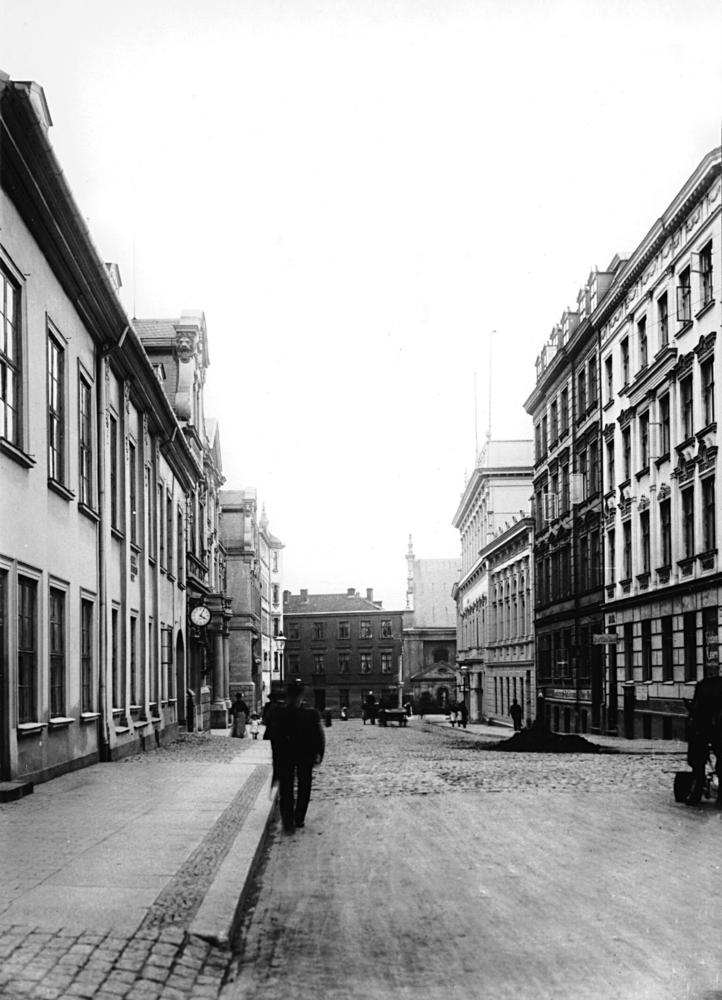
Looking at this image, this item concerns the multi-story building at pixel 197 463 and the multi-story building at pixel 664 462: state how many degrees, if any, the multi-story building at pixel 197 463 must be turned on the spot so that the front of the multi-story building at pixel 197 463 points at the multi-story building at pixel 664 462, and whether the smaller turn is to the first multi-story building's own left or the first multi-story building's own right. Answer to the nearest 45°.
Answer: approximately 45° to the first multi-story building's own right

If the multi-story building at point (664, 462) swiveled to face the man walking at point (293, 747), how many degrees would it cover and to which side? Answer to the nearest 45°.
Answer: approximately 45° to its left

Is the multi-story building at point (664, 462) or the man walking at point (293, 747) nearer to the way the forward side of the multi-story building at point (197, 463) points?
the multi-story building

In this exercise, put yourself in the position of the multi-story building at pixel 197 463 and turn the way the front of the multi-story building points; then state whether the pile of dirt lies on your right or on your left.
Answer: on your right

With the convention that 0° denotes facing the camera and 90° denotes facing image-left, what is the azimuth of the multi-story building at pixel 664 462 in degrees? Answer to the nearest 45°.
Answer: approximately 45°

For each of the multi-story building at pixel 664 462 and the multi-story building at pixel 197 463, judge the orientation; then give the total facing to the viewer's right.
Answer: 1

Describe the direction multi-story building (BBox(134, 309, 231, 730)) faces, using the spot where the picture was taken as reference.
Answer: facing to the right of the viewer

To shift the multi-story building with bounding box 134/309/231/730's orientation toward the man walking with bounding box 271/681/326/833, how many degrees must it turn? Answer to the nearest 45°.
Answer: approximately 90° to its right

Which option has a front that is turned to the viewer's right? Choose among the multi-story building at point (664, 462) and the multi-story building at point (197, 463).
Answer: the multi-story building at point (197, 463)

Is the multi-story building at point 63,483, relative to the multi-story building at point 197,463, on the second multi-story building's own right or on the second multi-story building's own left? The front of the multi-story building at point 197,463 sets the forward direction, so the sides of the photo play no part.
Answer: on the second multi-story building's own right

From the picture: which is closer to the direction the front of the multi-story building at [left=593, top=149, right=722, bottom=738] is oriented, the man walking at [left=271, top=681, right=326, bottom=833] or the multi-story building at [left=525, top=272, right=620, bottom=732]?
the man walking
